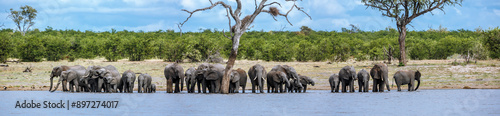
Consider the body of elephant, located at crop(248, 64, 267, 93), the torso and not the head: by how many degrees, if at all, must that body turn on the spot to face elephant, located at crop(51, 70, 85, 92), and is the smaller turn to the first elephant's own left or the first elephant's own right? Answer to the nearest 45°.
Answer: approximately 90° to the first elephant's own right

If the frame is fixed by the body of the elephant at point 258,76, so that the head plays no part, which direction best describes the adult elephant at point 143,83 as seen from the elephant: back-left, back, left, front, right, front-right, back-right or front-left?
right

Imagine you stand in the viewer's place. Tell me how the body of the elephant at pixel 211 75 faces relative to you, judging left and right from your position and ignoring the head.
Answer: facing the viewer and to the left of the viewer

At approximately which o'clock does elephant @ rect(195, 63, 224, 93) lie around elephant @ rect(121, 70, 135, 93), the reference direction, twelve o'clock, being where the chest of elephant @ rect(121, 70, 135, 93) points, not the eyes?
elephant @ rect(195, 63, 224, 93) is roughly at 10 o'clock from elephant @ rect(121, 70, 135, 93).

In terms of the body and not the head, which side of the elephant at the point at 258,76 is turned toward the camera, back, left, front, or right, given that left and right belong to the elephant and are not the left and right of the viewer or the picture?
front

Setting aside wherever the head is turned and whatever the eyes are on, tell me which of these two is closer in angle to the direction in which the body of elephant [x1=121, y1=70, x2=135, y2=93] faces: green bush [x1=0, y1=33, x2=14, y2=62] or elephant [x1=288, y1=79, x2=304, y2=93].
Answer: the elephant

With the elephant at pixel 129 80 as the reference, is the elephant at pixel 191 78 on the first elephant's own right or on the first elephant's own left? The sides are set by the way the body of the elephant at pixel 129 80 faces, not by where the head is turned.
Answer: on the first elephant's own left

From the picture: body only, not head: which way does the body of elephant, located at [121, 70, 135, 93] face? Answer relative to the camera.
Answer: toward the camera

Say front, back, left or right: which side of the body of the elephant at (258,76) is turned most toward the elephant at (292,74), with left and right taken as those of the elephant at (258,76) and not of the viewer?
left

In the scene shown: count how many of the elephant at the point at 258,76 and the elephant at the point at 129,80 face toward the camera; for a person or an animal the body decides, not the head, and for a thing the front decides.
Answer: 2
